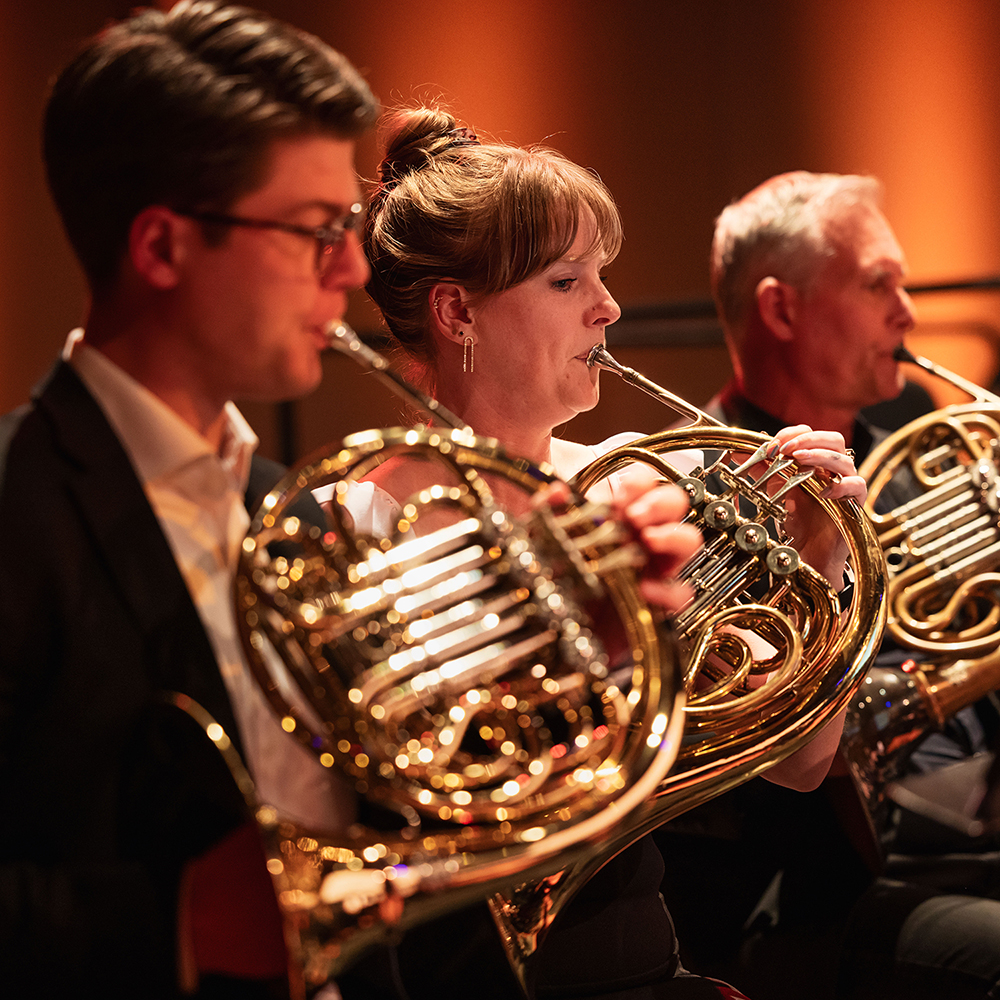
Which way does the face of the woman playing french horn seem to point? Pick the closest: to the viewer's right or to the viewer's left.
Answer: to the viewer's right

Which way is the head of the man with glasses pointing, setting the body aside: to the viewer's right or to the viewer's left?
to the viewer's right

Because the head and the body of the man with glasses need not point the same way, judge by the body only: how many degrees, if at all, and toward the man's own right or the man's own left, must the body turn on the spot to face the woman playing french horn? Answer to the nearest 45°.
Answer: approximately 45° to the man's own left

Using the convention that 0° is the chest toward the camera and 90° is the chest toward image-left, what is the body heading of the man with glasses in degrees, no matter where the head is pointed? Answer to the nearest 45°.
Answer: approximately 270°
